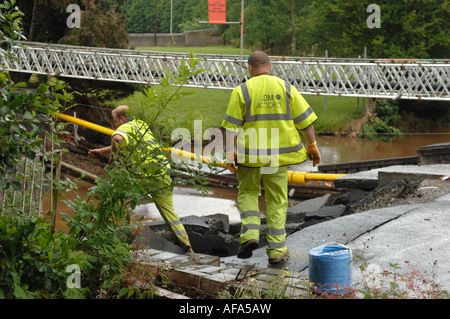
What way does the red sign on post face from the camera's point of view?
toward the camera

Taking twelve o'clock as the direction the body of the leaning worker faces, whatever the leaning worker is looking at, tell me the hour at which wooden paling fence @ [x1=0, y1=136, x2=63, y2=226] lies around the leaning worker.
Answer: The wooden paling fence is roughly at 12 o'clock from the leaning worker.

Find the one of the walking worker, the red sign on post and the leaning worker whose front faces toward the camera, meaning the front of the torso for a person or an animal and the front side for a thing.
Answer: the red sign on post

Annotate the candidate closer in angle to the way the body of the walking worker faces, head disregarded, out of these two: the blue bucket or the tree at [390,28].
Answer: the tree

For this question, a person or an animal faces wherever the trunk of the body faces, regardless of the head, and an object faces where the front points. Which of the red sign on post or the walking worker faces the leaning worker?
the red sign on post

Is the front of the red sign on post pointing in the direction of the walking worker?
yes

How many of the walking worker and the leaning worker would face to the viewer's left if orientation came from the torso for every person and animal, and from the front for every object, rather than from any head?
1

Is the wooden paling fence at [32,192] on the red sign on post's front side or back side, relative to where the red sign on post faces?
on the front side

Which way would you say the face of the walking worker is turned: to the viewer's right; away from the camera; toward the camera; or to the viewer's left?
away from the camera

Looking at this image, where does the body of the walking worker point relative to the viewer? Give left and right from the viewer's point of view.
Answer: facing away from the viewer

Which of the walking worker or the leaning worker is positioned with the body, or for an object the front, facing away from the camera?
the walking worker

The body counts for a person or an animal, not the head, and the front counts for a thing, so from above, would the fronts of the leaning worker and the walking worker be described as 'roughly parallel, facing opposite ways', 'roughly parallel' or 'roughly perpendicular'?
roughly perpendicular

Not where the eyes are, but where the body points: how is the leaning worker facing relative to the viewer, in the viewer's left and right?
facing to the left of the viewer
